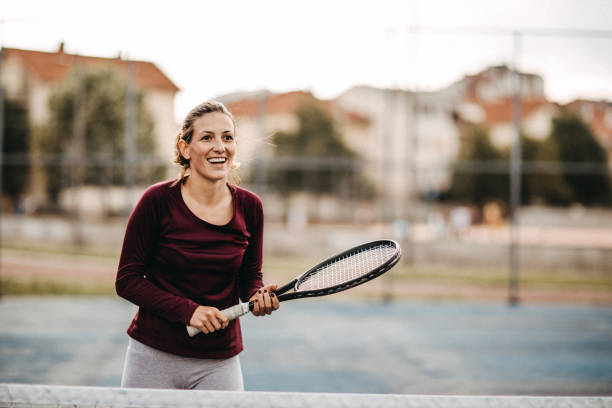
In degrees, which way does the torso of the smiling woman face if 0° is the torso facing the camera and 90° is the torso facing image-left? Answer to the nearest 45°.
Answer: approximately 315°

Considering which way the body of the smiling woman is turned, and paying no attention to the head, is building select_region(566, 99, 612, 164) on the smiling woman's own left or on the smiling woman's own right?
on the smiling woman's own left

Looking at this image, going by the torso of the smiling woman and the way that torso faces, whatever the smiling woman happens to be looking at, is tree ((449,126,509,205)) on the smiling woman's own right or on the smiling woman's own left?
on the smiling woman's own left

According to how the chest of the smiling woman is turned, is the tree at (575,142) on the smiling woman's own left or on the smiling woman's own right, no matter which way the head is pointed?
on the smiling woman's own left

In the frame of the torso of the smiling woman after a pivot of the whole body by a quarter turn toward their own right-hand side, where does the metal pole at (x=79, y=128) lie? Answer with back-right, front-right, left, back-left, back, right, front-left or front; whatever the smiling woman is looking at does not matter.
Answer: back-right

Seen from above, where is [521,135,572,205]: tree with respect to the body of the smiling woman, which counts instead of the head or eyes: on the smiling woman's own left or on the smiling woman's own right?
on the smiling woman's own left

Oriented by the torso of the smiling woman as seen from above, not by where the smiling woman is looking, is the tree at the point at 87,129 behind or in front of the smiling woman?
behind

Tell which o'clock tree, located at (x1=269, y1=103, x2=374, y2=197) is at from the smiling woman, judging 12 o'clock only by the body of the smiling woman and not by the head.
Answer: The tree is roughly at 8 o'clock from the smiling woman.

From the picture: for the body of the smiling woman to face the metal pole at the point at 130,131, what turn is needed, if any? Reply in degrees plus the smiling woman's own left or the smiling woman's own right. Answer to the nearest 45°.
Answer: approximately 135° to the smiling woman's own left
